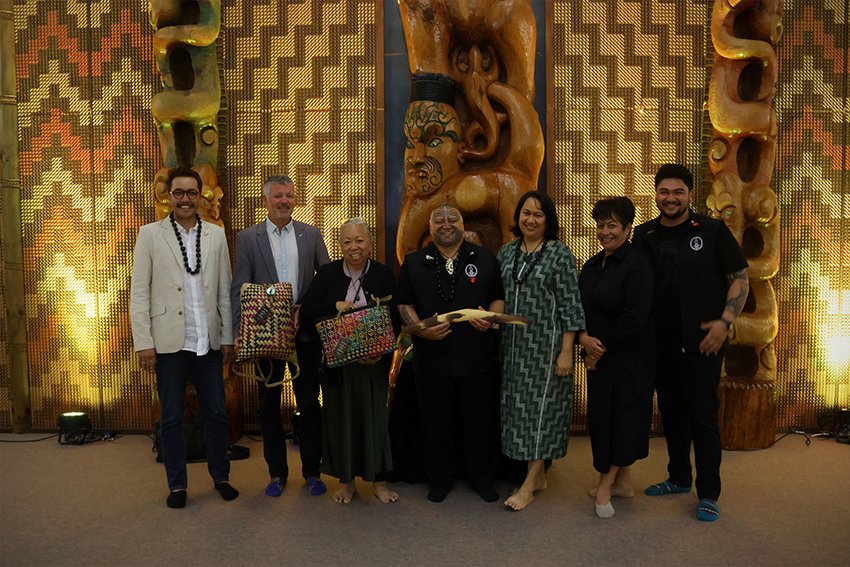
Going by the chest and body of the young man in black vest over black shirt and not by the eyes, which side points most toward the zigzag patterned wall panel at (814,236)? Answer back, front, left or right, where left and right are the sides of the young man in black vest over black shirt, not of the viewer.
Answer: back

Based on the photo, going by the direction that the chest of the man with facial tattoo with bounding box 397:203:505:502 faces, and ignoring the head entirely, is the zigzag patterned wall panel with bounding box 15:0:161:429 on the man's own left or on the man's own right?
on the man's own right

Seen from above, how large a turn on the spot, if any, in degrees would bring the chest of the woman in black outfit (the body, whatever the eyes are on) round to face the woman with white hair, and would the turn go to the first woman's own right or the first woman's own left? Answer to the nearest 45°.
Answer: approximately 45° to the first woman's own right

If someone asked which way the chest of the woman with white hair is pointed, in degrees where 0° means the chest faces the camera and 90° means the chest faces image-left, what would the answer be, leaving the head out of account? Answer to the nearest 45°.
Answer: approximately 0°

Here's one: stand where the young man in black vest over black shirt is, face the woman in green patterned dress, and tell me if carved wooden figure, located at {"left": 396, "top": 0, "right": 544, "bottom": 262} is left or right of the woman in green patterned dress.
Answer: right

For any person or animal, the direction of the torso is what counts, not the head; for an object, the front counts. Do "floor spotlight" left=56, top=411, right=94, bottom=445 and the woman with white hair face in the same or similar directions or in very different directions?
very different directions

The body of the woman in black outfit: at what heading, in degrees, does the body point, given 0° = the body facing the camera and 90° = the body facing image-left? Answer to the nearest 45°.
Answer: approximately 45°
